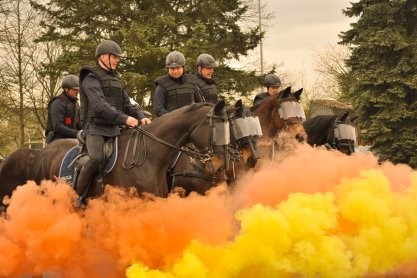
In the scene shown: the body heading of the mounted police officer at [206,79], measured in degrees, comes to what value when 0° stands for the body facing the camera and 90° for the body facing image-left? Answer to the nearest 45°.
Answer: approximately 315°

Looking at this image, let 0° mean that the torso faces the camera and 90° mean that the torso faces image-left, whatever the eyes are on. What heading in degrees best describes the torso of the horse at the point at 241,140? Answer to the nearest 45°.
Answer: approximately 315°

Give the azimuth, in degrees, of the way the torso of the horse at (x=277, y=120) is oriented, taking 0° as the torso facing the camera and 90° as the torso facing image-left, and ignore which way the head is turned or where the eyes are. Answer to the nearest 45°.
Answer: approximately 315°

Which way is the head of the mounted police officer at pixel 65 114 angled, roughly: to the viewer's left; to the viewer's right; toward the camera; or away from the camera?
to the viewer's right

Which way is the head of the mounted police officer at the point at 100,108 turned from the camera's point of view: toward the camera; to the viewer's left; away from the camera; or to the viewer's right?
to the viewer's right

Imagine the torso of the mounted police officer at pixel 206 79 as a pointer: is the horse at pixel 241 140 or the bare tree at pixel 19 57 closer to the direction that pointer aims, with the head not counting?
the horse

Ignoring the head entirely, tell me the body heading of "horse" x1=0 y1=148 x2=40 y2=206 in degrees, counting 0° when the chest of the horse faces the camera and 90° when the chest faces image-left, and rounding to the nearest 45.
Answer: approximately 270°
